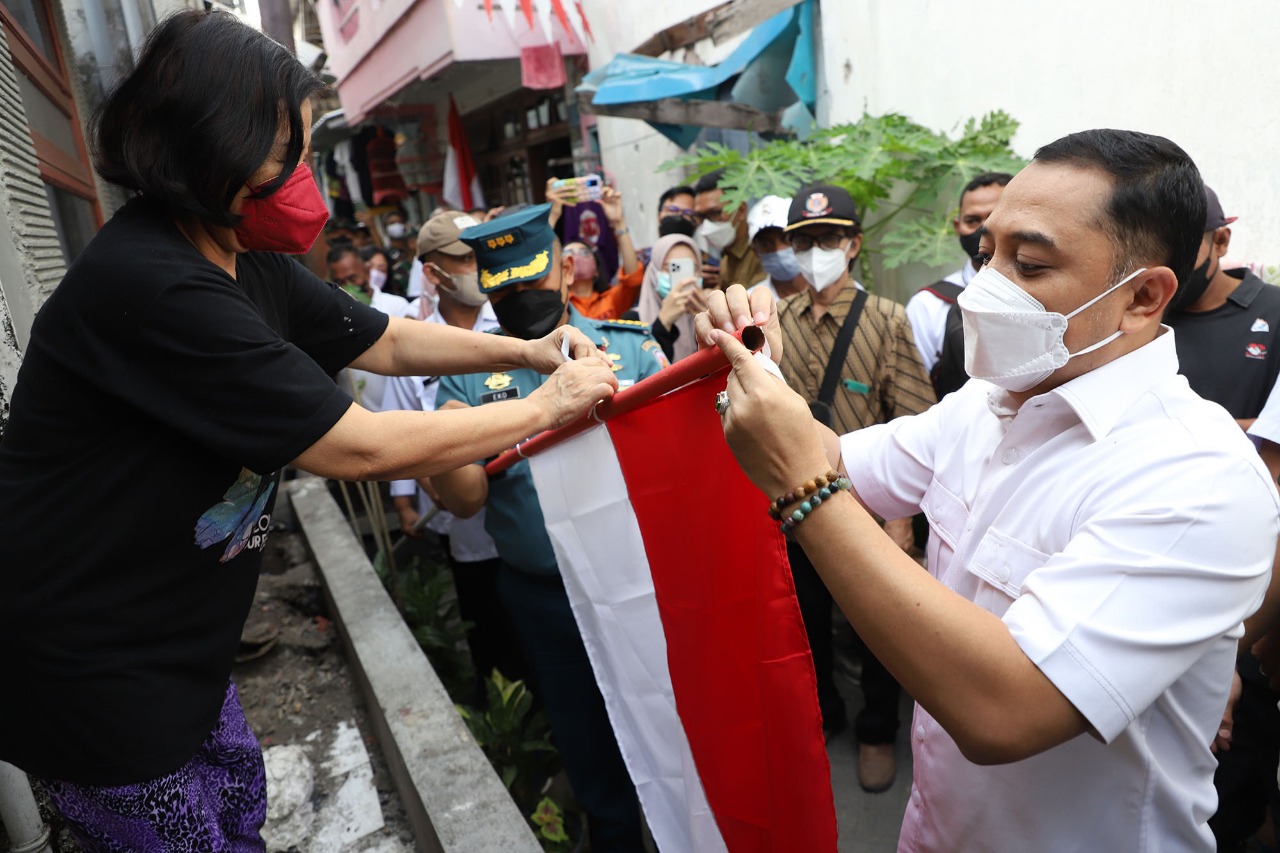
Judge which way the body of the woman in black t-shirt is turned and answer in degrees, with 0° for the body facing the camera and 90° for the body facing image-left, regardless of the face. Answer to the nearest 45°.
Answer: approximately 270°

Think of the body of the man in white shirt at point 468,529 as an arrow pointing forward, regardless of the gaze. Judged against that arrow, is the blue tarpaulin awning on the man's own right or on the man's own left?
on the man's own left

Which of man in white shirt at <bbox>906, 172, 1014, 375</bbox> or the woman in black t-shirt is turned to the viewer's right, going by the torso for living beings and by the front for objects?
the woman in black t-shirt

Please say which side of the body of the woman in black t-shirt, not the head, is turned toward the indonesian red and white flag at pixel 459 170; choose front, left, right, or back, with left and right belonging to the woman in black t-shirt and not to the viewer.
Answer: left

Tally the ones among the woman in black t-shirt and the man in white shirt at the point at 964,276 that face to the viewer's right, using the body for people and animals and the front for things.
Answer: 1

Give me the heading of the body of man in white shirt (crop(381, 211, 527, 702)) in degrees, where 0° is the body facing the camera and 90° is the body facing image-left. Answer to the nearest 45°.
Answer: approximately 315°

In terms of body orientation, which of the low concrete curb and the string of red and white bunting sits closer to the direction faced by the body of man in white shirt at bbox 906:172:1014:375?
the low concrete curb

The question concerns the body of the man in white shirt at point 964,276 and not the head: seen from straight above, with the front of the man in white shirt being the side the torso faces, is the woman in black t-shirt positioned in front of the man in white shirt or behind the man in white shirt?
in front
